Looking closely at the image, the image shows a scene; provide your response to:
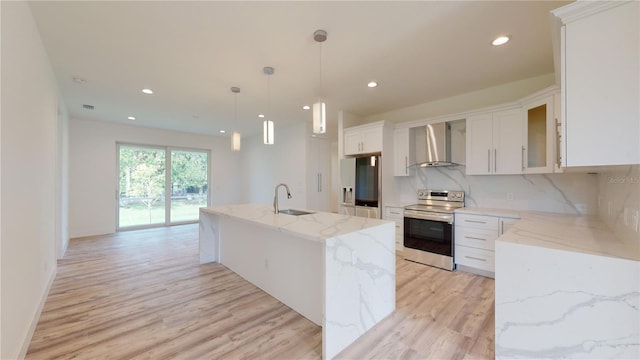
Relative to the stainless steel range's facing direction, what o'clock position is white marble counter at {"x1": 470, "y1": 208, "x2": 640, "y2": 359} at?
The white marble counter is roughly at 10 o'clock from the stainless steel range.

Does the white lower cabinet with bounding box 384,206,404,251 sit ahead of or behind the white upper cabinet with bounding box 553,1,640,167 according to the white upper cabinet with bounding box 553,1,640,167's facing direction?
ahead

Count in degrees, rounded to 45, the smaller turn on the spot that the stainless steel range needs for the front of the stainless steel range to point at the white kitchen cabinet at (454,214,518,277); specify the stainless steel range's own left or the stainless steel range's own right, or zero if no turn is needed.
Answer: approximately 135° to the stainless steel range's own left

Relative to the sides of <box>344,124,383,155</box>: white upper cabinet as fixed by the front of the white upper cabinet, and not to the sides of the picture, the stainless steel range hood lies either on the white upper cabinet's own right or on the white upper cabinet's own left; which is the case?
on the white upper cabinet's own left

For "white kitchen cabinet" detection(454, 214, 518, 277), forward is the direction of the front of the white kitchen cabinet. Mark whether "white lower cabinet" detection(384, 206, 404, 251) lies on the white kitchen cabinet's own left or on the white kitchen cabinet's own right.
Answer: on the white kitchen cabinet's own right

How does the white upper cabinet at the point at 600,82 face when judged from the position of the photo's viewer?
facing to the left of the viewer

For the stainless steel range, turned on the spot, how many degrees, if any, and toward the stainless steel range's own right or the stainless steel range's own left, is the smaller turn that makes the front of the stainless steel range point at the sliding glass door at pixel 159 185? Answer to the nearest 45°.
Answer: approximately 45° to the stainless steel range's own right

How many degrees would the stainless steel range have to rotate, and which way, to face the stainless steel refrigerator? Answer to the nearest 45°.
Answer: approximately 45° to its right

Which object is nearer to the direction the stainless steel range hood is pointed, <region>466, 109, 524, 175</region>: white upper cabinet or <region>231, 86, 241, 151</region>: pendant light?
the pendant light

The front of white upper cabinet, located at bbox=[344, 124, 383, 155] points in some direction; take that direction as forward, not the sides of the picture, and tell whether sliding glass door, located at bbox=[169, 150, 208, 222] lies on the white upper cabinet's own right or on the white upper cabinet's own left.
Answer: on the white upper cabinet's own right

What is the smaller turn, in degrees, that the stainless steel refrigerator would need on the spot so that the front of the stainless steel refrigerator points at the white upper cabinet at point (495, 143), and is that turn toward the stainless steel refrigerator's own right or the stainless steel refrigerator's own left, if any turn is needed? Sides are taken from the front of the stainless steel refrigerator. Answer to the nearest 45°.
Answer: approximately 90° to the stainless steel refrigerator's own left

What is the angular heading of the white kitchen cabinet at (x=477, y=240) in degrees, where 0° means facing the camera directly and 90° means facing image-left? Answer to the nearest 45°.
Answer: approximately 45°
